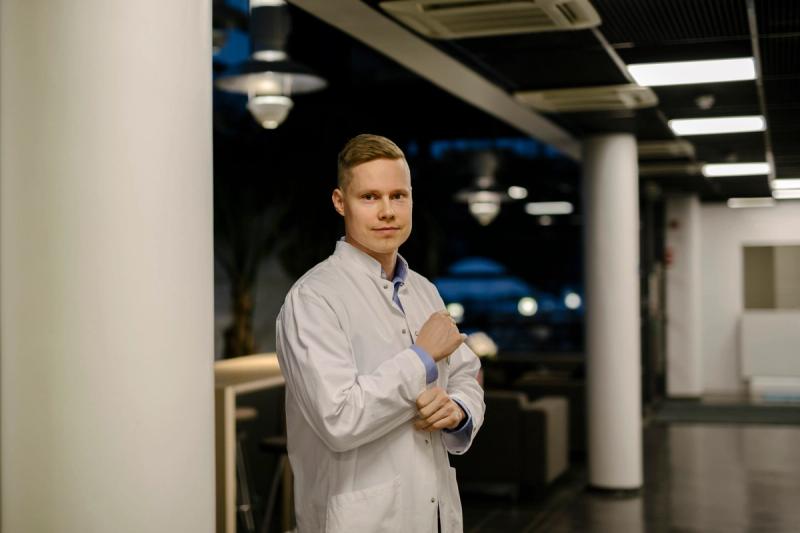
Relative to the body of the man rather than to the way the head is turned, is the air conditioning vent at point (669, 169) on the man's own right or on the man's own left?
on the man's own left

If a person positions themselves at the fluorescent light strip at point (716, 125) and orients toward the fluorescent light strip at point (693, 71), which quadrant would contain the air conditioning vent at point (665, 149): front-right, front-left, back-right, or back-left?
back-right

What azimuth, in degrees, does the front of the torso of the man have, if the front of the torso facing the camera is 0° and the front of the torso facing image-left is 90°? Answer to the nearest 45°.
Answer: approximately 315°

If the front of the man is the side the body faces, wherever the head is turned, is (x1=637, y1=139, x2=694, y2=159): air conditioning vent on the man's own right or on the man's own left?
on the man's own left

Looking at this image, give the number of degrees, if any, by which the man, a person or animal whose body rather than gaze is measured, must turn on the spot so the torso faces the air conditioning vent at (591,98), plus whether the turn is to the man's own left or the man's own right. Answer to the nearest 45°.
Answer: approximately 135° to the man's own left

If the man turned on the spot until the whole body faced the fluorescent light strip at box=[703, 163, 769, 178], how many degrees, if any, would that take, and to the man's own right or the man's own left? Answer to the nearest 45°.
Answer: approximately 90° to the man's own left

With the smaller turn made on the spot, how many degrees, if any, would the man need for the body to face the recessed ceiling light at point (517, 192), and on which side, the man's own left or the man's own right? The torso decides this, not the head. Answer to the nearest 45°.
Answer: approximately 135° to the man's own left

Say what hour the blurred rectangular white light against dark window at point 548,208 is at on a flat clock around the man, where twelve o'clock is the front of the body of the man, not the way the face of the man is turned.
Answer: The blurred rectangular white light against dark window is roughly at 8 o'clock from the man.

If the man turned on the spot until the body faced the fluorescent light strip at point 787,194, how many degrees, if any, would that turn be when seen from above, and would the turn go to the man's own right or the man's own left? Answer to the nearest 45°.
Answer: approximately 90° to the man's own left

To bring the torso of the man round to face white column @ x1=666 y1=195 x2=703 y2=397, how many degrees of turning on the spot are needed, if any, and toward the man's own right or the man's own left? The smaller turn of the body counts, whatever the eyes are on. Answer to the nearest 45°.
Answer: approximately 135° to the man's own left
